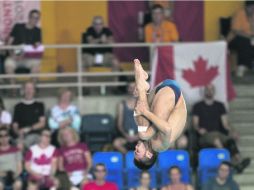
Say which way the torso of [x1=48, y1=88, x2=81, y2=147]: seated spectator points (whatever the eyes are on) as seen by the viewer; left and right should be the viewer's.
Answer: facing the viewer

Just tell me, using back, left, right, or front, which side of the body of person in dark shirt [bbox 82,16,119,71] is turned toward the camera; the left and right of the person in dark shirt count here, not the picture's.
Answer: front

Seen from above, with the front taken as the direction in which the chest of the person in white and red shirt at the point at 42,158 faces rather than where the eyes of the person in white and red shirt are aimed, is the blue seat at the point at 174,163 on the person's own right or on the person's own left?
on the person's own left

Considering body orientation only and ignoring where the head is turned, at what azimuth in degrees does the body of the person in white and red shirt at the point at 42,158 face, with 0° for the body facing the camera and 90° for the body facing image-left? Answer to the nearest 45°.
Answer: approximately 0°

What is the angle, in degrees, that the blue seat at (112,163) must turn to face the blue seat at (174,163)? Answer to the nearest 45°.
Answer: approximately 90° to its left

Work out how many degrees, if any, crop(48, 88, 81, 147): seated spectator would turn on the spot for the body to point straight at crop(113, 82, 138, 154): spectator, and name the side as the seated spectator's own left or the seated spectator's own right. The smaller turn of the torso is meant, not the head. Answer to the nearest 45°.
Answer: approximately 90° to the seated spectator's own left

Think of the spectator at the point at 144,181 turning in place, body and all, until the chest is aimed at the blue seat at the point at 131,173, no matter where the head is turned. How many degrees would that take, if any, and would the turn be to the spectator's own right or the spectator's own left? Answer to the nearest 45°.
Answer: approximately 135° to the spectator's own right

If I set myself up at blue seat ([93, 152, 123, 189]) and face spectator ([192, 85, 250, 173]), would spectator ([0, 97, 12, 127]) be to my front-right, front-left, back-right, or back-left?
back-left

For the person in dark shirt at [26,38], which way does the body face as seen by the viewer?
toward the camera
